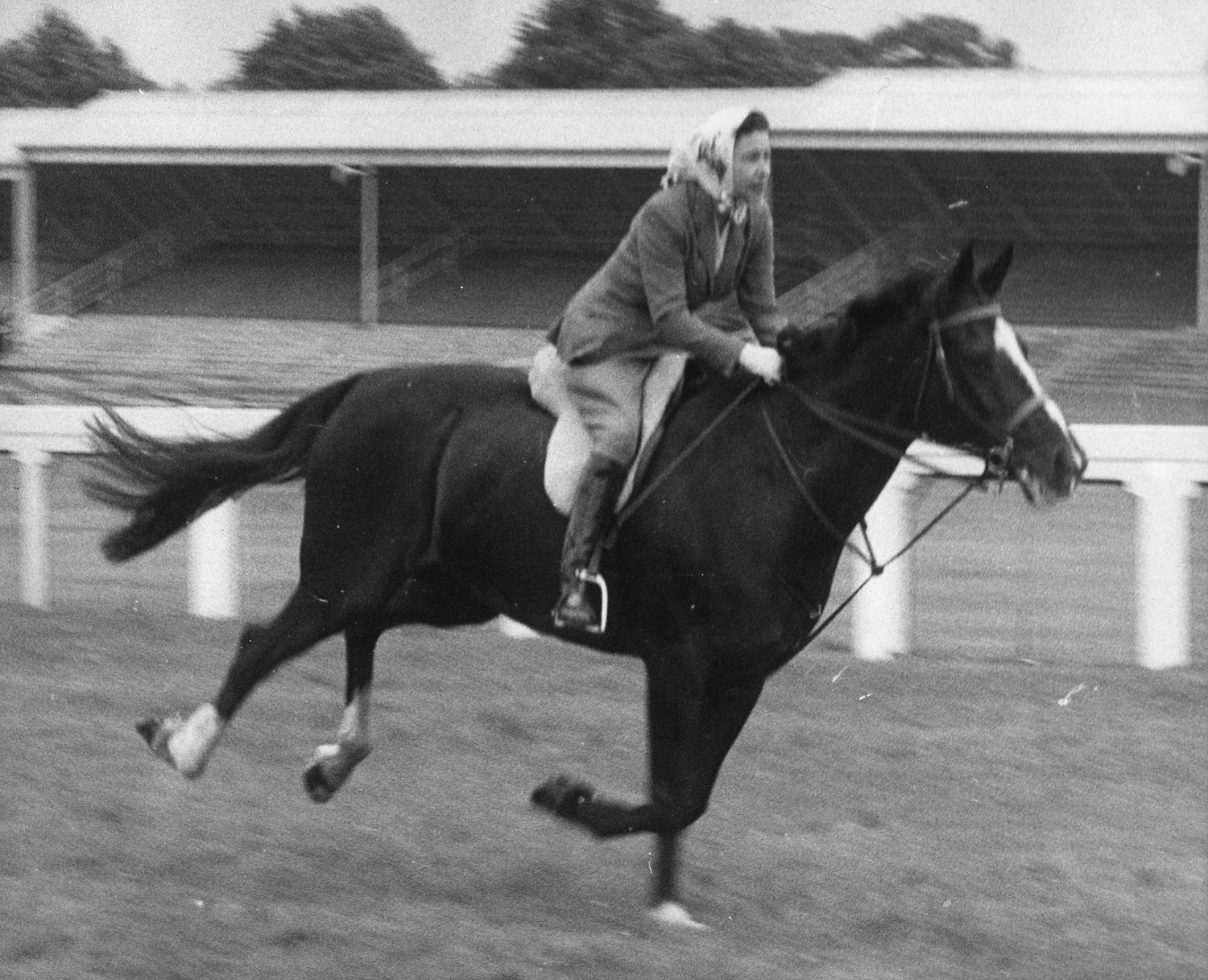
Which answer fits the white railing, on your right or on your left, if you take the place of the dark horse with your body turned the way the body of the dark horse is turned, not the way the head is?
on your left

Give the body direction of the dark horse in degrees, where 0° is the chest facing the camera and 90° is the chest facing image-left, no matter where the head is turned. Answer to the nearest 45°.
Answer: approximately 270°

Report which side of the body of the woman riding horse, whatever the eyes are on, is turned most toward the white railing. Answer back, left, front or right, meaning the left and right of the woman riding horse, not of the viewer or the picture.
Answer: left
